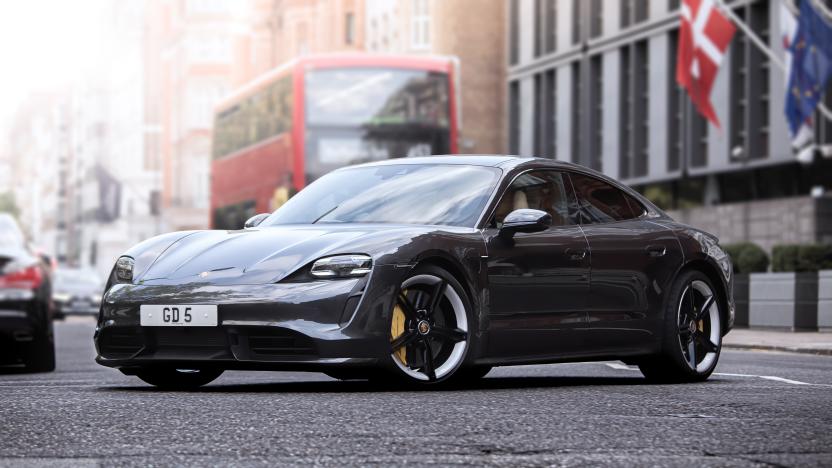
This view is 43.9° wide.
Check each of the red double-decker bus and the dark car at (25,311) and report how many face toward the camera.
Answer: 1

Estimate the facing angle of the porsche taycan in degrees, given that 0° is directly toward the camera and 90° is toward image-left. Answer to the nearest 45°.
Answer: approximately 45°

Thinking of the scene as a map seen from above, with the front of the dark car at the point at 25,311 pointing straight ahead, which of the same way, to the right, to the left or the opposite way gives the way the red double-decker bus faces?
the opposite way

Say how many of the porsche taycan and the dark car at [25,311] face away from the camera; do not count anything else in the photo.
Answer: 1

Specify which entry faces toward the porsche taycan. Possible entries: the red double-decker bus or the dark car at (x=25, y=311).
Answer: the red double-decker bus

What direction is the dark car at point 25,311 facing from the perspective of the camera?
away from the camera

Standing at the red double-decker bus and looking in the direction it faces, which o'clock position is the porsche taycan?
The porsche taycan is roughly at 12 o'clock from the red double-decker bus.

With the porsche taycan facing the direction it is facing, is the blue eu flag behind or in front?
behind

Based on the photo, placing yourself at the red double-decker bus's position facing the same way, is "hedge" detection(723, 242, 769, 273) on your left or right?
on your left

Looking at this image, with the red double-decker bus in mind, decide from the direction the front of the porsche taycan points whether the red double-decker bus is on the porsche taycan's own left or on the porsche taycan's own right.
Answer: on the porsche taycan's own right
